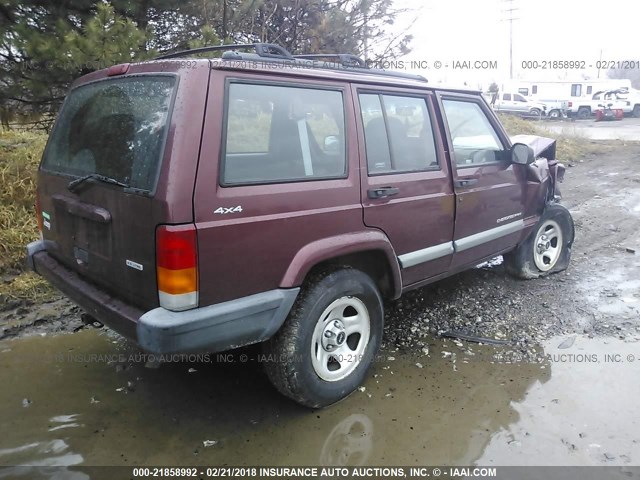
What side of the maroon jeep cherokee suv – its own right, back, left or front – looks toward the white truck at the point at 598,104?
front

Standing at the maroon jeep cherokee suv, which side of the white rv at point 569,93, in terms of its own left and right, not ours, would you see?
right

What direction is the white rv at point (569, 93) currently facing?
to the viewer's right

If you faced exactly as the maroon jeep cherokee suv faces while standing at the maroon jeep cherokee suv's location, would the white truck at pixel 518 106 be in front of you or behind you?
in front

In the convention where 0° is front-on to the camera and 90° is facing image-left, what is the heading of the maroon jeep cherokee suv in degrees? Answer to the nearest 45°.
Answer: approximately 225°

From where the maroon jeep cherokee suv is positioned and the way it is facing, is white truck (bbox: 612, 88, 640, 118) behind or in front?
in front
